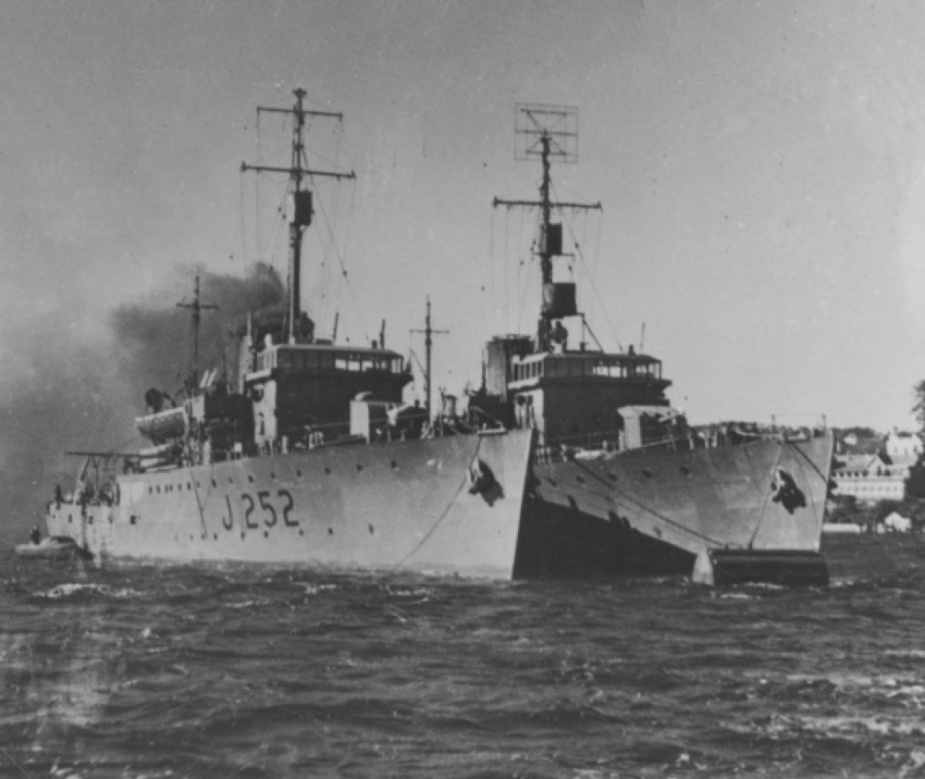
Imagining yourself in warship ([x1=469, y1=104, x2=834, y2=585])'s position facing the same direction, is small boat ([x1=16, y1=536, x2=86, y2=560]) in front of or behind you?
behind

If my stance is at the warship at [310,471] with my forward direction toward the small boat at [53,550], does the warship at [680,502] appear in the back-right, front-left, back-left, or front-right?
back-right

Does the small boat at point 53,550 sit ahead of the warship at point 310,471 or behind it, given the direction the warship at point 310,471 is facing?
behind

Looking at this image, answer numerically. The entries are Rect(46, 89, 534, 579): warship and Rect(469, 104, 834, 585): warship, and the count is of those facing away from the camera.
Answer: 0

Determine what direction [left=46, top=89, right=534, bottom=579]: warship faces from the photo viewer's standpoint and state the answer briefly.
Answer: facing the viewer and to the right of the viewer

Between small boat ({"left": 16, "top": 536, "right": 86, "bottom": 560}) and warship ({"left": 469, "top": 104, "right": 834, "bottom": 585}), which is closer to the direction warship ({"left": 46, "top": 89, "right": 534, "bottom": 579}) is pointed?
the warship
